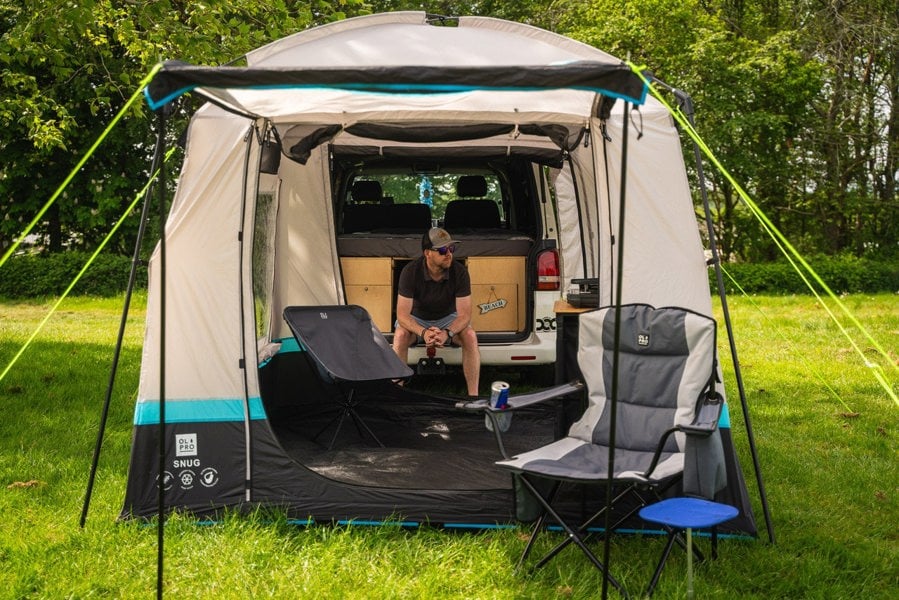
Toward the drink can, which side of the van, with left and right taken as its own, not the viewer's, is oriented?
back

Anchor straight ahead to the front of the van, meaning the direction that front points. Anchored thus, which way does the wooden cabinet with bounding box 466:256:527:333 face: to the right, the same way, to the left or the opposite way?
the opposite way

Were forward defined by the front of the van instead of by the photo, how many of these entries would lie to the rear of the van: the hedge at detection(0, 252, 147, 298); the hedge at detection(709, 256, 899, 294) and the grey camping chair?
1

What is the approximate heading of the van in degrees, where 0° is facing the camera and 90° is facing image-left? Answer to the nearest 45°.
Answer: approximately 180°

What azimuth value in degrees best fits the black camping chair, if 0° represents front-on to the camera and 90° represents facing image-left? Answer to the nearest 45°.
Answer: approximately 315°

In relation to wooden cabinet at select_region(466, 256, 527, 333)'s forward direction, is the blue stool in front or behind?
in front

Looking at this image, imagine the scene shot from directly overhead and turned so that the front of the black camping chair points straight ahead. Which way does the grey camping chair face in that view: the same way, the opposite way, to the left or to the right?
to the right

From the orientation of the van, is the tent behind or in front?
behind

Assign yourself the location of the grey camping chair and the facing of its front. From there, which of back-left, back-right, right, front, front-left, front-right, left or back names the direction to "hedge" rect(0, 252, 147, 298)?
right

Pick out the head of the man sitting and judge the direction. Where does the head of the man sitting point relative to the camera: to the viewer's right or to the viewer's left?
to the viewer's right

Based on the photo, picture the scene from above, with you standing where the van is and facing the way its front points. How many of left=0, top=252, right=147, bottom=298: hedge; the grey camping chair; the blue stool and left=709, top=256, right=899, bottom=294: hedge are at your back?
2

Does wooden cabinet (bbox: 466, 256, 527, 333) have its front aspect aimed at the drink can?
yes

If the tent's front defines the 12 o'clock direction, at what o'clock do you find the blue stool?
The blue stool is roughly at 10 o'clock from the tent.

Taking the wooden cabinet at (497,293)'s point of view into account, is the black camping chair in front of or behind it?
in front
